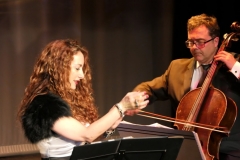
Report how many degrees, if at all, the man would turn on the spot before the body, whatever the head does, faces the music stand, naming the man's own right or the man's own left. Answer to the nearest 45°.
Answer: approximately 45° to the man's own right

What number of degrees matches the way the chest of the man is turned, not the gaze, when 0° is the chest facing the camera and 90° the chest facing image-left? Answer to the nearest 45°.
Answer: approximately 45°

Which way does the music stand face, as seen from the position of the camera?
facing away from the viewer

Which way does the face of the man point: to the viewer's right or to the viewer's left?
to the viewer's left

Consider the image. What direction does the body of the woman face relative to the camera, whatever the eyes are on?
to the viewer's right

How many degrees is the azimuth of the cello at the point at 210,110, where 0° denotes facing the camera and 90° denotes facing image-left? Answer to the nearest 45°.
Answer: approximately 45°

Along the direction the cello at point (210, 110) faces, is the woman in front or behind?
in front
